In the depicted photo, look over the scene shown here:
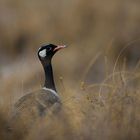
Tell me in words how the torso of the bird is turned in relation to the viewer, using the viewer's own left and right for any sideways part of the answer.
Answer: facing to the right of the viewer
